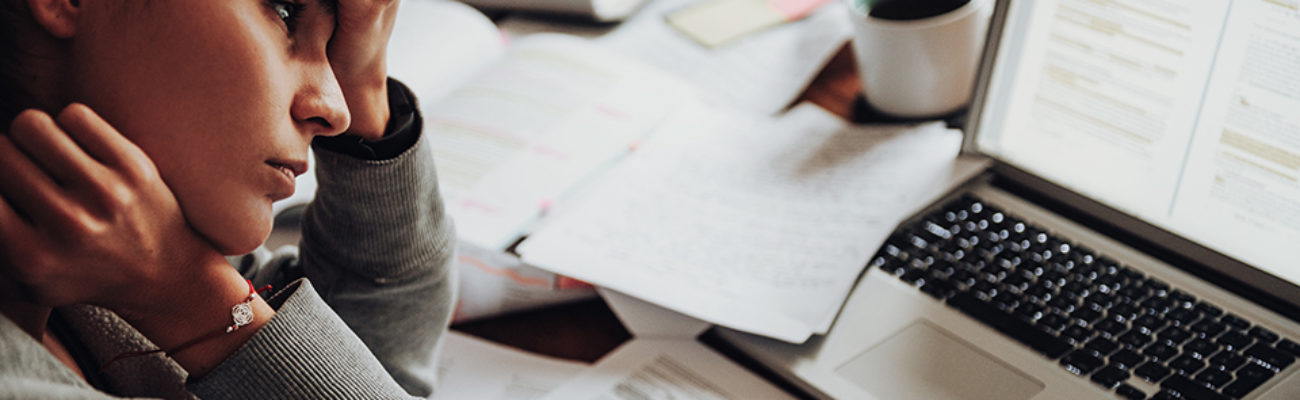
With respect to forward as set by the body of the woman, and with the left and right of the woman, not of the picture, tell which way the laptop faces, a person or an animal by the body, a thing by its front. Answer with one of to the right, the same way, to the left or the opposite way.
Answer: the opposite way

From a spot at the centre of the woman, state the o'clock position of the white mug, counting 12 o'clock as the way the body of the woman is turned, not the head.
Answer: The white mug is roughly at 11 o'clock from the woman.

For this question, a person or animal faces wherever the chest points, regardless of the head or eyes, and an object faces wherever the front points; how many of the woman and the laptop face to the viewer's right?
1

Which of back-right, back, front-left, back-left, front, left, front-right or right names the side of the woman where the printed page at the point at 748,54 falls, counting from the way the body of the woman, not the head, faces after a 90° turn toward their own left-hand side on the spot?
front-right

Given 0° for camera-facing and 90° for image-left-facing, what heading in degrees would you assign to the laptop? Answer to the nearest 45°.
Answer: approximately 45°

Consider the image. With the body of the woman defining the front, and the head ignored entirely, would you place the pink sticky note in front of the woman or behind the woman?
in front

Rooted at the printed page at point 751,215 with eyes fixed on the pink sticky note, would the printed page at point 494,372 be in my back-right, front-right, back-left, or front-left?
back-left

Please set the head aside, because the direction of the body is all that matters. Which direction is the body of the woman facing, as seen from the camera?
to the viewer's right
